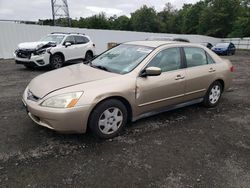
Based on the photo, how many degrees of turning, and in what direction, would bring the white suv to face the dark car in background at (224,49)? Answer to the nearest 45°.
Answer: approximately 180°

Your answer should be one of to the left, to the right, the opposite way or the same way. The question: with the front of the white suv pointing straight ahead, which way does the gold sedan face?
the same way

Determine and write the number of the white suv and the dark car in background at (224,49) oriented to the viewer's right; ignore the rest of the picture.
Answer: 0

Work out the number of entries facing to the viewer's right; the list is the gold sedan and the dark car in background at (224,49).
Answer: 0

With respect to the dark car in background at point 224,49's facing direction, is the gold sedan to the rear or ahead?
ahead

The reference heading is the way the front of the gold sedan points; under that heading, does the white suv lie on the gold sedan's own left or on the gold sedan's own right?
on the gold sedan's own right

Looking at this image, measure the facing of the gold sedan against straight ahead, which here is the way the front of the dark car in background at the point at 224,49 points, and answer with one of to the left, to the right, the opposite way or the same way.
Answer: the same way

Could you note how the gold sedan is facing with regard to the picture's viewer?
facing the viewer and to the left of the viewer

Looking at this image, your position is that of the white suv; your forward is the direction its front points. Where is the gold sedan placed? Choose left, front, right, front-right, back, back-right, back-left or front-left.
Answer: front-left

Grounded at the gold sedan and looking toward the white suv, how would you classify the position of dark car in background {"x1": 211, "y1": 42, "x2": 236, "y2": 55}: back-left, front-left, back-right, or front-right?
front-right

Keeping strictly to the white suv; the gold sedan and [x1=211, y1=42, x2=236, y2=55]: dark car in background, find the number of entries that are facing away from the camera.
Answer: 0

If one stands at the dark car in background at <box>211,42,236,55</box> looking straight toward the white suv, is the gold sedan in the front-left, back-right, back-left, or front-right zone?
front-left
